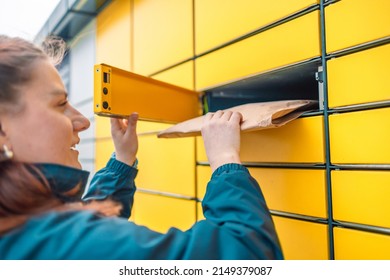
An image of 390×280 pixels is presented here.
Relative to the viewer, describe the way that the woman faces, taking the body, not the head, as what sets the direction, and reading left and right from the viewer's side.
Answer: facing away from the viewer and to the right of the viewer

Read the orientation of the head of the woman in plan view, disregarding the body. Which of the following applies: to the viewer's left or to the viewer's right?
to the viewer's right
